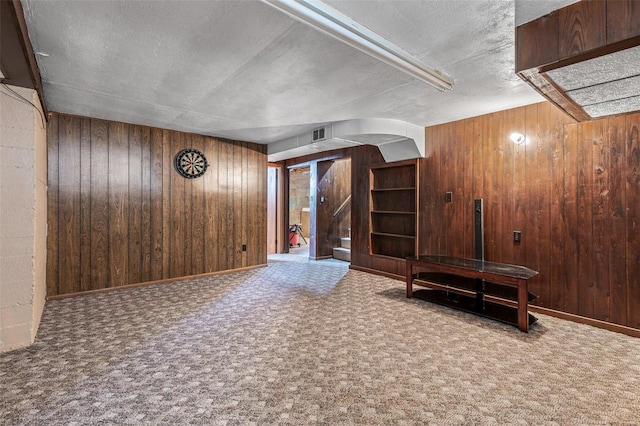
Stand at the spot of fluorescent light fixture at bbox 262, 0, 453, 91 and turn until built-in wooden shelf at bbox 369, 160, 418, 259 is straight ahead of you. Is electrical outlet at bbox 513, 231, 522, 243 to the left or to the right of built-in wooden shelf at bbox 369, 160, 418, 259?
right

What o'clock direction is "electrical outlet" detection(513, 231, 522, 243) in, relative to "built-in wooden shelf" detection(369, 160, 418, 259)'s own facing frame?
The electrical outlet is roughly at 9 o'clock from the built-in wooden shelf.

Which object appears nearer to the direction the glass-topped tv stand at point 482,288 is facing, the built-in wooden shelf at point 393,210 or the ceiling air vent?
the ceiling air vent

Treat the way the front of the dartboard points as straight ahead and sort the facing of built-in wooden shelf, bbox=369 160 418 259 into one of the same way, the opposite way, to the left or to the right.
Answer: to the right

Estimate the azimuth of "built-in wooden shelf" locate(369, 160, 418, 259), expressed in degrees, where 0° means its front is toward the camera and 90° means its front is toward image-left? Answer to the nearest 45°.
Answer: approximately 45°

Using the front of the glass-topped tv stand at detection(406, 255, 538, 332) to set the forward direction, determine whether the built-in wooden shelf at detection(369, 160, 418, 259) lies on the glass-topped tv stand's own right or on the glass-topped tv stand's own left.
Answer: on the glass-topped tv stand's own right
